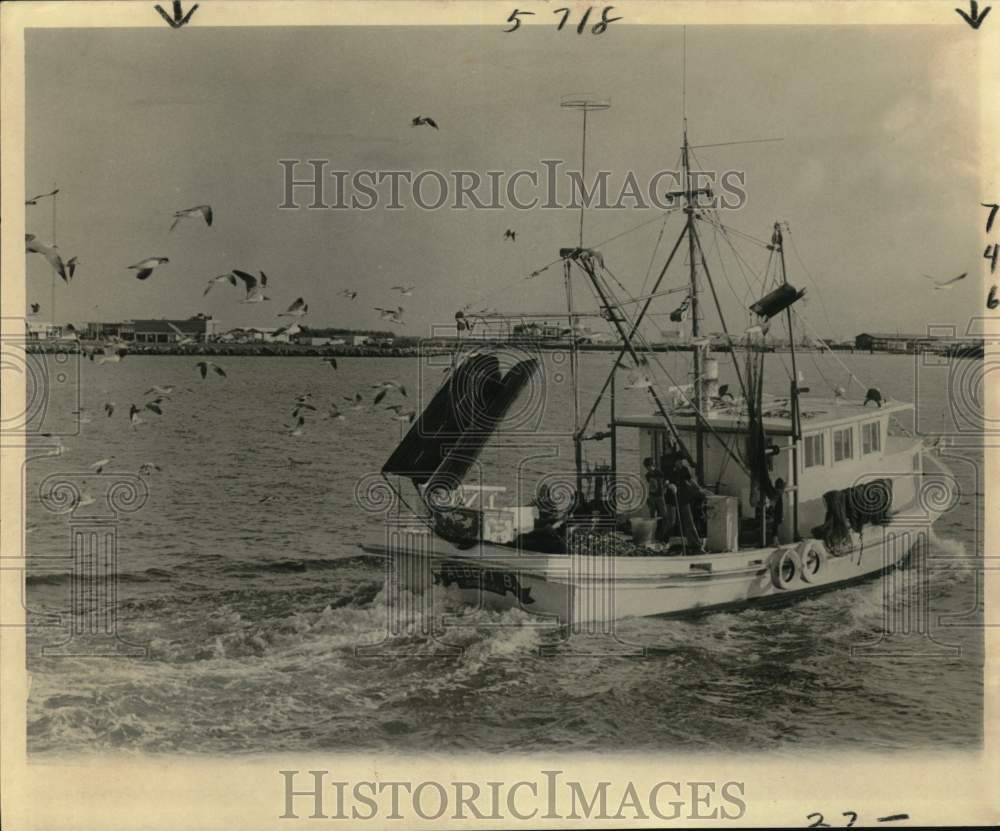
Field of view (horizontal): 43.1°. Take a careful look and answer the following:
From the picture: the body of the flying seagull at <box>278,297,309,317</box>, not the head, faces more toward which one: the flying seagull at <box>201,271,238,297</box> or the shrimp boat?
the shrimp boat

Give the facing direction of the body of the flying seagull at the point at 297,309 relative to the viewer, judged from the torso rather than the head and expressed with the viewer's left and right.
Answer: facing to the right of the viewer

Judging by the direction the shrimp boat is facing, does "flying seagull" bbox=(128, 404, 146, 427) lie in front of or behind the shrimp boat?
behind

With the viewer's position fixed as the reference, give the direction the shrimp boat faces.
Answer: facing away from the viewer and to the right of the viewer

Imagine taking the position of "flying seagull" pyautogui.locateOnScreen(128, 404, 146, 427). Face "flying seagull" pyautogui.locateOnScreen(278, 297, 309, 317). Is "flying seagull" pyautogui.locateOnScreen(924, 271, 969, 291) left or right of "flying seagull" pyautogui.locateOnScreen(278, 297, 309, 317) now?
right
